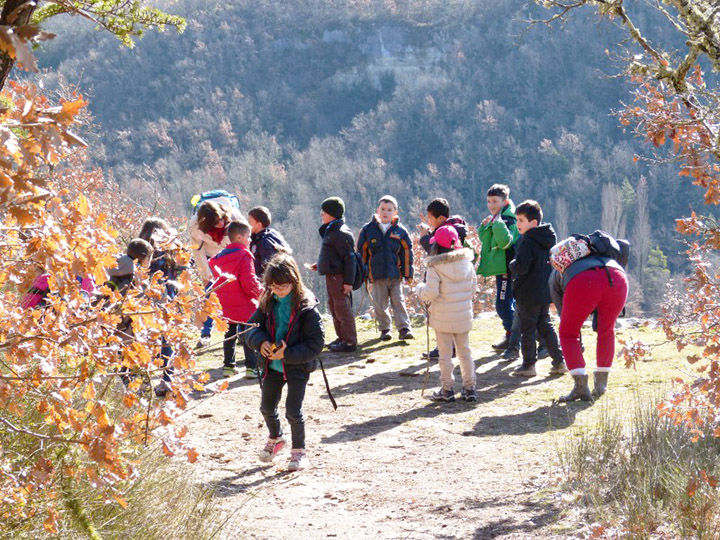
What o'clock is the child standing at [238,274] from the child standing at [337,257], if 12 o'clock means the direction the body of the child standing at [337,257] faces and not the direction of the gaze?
the child standing at [238,274] is roughly at 10 o'clock from the child standing at [337,257].

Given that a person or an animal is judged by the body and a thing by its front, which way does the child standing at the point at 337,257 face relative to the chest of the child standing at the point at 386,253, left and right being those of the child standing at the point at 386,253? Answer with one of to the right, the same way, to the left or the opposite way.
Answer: to the right

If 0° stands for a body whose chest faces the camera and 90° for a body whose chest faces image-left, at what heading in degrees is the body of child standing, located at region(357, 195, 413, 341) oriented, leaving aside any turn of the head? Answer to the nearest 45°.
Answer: approximately 0°

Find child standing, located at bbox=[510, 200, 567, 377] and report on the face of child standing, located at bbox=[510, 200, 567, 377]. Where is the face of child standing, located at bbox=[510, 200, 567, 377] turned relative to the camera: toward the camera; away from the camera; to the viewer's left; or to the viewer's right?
to the viewer's left

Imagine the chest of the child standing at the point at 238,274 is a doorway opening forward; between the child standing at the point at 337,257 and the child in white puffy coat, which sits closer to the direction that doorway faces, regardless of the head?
the child standing

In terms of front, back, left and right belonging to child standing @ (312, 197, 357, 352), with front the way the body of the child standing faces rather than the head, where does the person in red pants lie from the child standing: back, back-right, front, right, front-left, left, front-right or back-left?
back-left

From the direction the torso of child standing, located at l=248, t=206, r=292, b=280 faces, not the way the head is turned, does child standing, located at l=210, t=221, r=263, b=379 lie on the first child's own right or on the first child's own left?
on the first child's own left

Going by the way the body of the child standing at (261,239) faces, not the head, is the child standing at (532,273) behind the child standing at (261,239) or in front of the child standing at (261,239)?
behind

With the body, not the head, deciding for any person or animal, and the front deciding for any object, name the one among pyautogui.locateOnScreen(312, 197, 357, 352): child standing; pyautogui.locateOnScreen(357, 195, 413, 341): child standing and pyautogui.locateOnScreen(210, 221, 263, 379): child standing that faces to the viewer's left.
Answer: pyautogui.locateOnScreen(312, 197, 357, 352): child standing

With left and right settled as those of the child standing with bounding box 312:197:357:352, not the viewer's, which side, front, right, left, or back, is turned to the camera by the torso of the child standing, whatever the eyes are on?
left

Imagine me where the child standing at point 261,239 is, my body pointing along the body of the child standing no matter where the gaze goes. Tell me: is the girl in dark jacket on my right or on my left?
on my left
